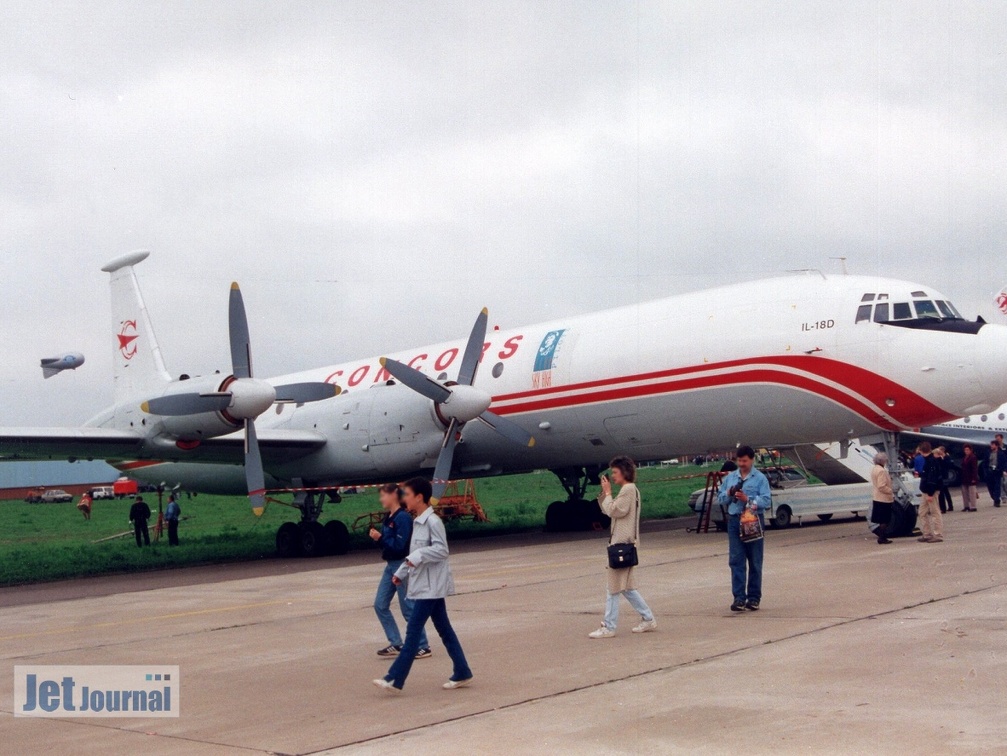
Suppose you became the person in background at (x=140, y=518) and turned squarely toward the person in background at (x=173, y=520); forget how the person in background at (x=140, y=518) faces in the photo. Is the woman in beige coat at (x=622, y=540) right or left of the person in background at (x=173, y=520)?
right

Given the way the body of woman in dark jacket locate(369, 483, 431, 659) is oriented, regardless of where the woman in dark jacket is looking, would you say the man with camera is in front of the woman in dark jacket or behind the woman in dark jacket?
behind

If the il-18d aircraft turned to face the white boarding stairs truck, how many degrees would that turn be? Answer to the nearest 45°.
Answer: approximately 45° to its left

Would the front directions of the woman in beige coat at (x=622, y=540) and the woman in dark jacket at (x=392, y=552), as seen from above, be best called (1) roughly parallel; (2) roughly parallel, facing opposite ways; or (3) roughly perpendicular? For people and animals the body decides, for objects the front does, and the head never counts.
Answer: roughly parallel

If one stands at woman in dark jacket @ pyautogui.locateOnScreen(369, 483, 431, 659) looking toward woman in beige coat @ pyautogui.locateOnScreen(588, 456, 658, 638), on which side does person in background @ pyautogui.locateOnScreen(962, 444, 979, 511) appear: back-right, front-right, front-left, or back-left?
front-left

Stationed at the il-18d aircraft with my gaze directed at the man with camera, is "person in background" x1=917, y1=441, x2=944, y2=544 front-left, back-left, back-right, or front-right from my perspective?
front-left

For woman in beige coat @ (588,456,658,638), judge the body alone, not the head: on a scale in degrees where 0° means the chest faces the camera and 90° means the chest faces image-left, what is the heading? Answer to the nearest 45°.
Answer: approximately 90°

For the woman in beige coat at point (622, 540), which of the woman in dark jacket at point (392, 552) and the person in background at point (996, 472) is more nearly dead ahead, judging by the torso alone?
the woman in dark jacket
